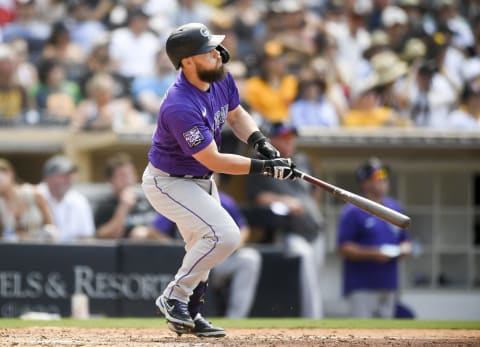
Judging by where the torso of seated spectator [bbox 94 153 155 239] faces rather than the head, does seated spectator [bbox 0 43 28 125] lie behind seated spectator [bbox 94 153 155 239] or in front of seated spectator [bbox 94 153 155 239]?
behind

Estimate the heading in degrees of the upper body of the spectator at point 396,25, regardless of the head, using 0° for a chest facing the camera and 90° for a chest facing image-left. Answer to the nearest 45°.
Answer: approximately 0°

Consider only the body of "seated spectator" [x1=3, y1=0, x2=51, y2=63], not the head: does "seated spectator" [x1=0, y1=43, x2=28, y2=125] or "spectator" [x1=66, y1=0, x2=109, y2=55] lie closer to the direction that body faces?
the seated spectator

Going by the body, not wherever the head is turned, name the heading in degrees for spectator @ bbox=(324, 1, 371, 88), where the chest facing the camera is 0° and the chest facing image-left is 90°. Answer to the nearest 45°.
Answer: approximately 0°

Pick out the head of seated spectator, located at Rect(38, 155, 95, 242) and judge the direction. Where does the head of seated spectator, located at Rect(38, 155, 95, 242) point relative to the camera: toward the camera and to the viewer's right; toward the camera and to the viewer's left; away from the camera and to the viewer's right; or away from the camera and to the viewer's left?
toward the camera and to the viewer's right

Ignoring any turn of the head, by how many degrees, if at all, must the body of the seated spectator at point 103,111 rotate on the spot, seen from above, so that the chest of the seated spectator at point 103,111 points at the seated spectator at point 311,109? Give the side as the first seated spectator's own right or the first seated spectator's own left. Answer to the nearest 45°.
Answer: approximately 90° to the first seated spectator's own left

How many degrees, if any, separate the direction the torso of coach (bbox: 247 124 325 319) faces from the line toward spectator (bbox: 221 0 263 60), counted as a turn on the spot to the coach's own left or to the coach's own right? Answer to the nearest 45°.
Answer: approximately 135° to the coach's own right

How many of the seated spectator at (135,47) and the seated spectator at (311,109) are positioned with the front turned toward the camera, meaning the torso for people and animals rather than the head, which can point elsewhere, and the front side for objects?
2
